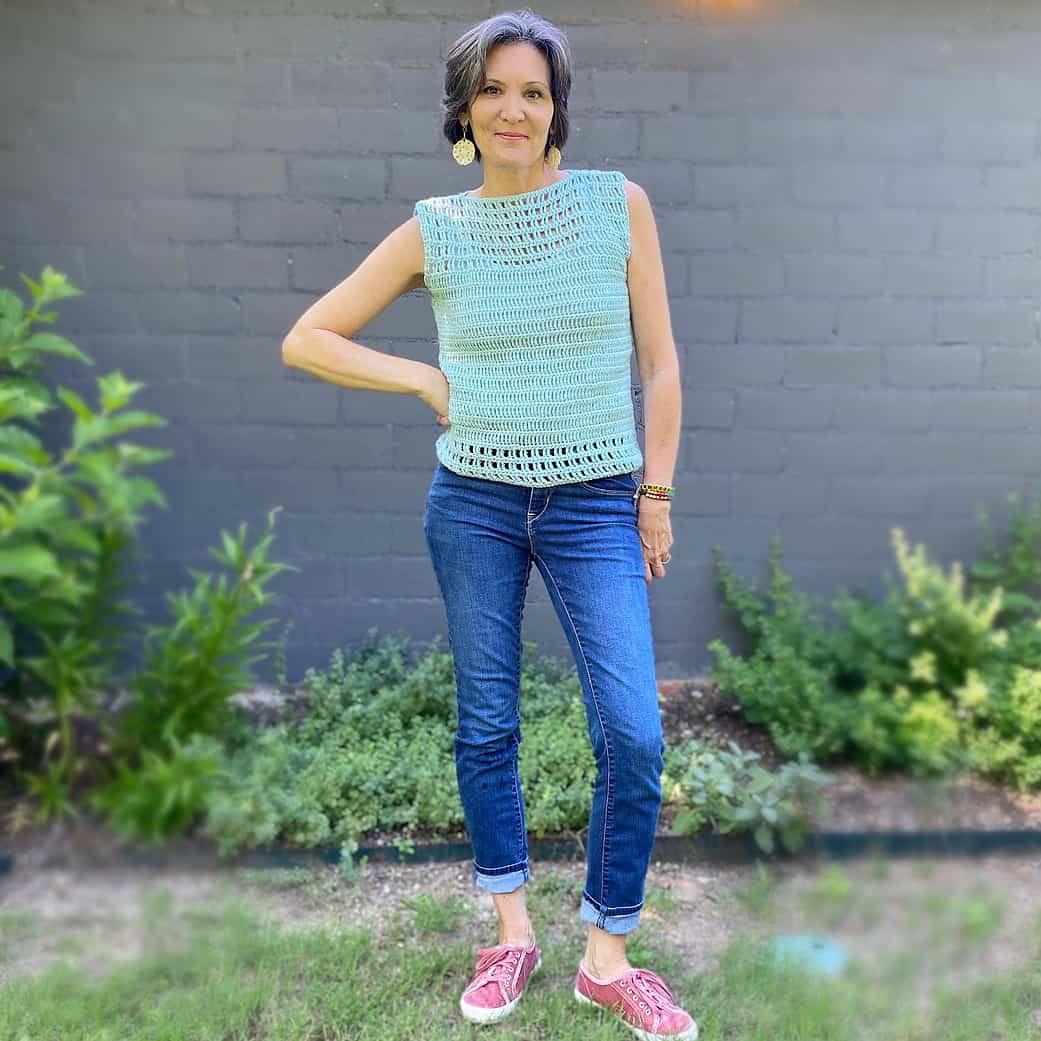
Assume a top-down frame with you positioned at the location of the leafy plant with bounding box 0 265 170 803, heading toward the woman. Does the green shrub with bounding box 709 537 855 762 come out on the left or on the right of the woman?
left

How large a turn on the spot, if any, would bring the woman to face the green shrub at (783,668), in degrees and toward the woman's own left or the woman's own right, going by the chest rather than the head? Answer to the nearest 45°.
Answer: approximately 135° to the woman's own left

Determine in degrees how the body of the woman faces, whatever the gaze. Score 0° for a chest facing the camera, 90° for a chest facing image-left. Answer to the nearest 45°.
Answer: approximately 0°

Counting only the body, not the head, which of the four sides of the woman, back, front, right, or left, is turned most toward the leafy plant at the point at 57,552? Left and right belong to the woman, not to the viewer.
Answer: right

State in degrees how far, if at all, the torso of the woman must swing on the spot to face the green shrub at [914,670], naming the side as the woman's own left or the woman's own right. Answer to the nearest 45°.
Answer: approximately 135° to the woman's own left

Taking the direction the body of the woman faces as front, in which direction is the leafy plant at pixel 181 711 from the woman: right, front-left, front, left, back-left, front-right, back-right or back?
back-right
